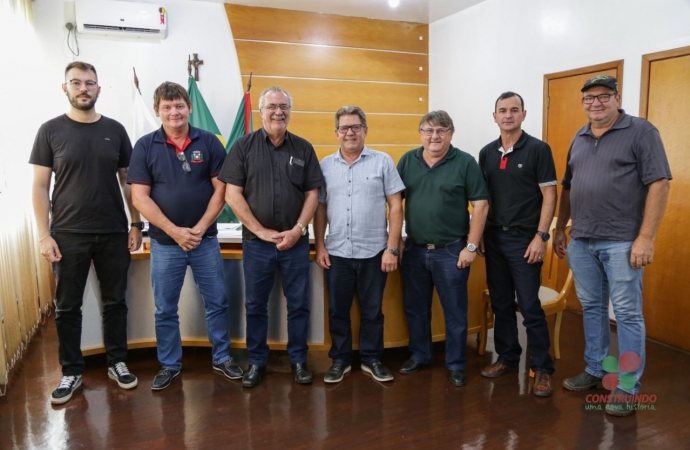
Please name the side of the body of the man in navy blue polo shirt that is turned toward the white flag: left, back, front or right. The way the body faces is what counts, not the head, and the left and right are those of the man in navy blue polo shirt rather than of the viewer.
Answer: back

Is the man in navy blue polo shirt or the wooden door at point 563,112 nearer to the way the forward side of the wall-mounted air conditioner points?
the man in navy blue polo shirt

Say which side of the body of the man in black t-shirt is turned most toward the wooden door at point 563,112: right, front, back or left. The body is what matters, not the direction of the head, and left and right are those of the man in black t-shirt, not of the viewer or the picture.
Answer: left

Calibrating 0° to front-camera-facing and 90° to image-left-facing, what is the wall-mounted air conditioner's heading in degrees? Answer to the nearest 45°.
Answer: approximately 0°

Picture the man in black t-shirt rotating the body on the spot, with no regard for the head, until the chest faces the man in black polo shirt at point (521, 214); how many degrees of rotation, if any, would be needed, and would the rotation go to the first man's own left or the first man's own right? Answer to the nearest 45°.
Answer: approximately 45° to the first man's own left

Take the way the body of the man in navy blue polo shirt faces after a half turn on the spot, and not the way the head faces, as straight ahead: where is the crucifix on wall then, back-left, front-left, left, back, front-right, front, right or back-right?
front

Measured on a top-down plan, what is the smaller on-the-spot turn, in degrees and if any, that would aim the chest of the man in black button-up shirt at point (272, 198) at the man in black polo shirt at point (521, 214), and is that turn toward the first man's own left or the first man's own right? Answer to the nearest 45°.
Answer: approximately 90° to the first man's own left

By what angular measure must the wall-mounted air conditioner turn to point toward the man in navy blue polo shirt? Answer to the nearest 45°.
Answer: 0° — it already faces them

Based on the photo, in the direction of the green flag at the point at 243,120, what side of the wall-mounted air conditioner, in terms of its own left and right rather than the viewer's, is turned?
left

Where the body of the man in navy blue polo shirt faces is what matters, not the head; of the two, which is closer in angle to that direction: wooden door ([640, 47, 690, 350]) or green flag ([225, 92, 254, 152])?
the wooden door

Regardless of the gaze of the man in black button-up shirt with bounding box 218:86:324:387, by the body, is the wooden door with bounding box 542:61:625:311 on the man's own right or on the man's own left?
on the man's own left

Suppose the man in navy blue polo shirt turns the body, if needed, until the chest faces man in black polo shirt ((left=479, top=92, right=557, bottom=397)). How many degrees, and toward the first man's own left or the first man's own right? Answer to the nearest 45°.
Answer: approximately 90° to the first man's own left
